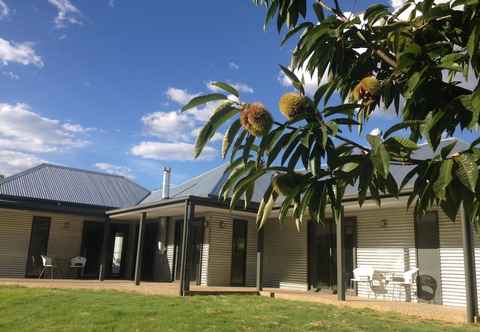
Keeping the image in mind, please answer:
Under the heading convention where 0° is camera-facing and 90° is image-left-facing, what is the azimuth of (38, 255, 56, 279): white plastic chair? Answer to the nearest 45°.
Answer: approximately 315°
